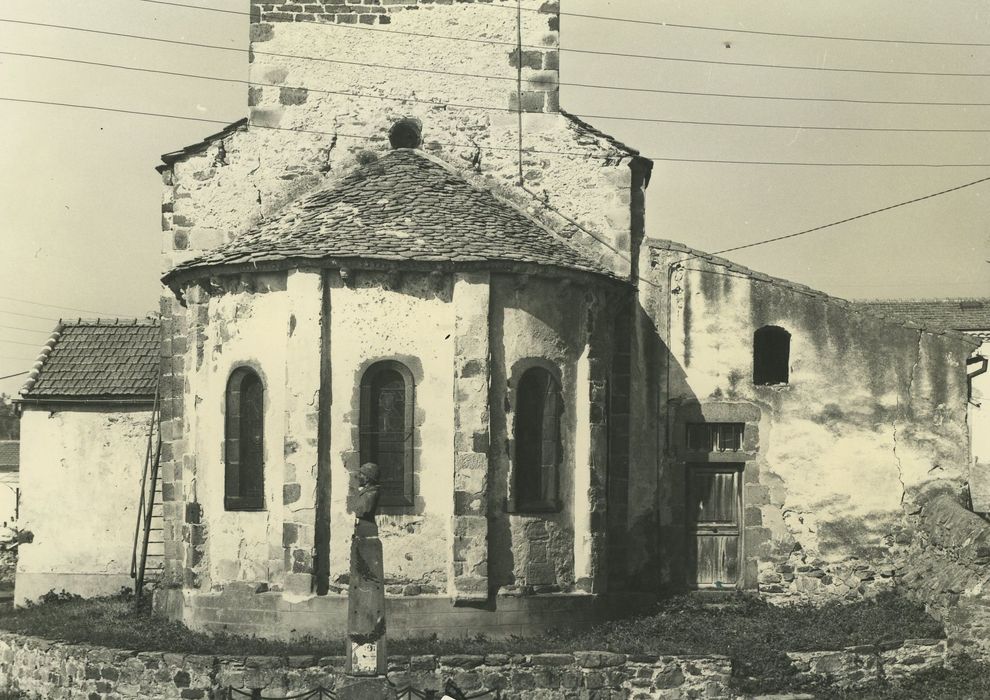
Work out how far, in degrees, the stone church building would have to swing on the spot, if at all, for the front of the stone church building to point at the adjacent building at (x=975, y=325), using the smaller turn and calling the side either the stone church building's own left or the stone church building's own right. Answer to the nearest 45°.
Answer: approximately 45° to the stone church building's own right

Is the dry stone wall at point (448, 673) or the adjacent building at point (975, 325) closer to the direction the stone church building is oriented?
the adjacent building

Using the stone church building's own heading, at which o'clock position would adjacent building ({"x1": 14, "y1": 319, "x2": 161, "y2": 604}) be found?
The adjacent building is roughly at 10 o'clock from the stone church building.

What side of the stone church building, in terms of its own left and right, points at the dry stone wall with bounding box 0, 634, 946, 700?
back

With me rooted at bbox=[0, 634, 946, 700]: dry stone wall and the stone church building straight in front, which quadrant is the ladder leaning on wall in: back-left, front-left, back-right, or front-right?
front-left

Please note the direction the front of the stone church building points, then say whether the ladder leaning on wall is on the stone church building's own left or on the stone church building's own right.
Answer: on the stone church building's own left

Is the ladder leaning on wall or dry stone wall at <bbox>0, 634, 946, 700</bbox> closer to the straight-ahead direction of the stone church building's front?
the ladder leaning on wall

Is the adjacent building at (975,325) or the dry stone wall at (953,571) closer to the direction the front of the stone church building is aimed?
the adjacent building

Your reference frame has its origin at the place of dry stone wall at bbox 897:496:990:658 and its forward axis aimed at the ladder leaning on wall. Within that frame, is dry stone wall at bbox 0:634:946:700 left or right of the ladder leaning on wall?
left

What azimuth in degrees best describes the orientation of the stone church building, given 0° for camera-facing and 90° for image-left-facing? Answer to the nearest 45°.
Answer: approximately 180°
